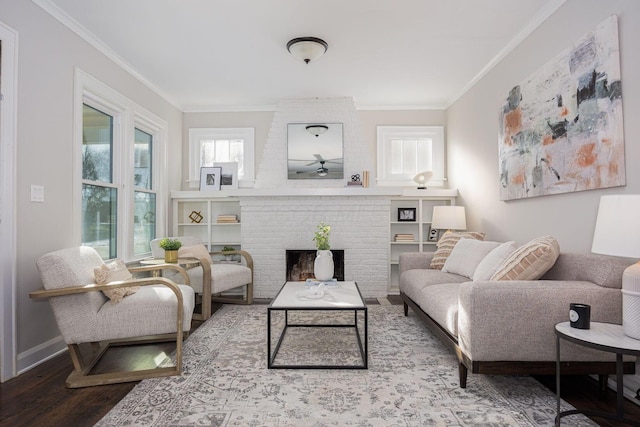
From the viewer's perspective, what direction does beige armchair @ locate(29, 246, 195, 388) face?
to the viewer's right

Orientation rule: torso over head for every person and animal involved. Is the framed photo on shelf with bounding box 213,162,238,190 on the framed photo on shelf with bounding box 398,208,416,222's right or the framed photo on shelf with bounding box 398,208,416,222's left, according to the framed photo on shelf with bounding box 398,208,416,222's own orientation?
on its right

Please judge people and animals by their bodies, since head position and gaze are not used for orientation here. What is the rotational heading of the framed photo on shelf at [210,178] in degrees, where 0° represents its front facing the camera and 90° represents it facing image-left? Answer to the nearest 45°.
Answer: approximately 0°

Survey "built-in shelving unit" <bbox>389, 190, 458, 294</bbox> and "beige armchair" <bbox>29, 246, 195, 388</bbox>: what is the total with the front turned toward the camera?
1

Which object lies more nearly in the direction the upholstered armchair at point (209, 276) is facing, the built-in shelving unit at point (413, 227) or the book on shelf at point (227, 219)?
the built-in shelving unit

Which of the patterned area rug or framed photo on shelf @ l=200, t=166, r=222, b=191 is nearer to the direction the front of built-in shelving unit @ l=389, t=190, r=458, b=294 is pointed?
the patterned area rug

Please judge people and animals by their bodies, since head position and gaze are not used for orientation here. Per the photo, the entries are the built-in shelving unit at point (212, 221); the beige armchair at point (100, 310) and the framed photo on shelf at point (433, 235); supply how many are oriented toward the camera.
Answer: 2

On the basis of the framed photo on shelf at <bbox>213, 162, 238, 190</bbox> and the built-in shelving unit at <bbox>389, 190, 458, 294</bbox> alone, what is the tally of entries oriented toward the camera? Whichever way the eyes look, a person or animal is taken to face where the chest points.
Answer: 2

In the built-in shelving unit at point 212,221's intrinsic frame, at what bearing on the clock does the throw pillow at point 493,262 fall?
The throw pillow is roughly at 11 o'clock from the built-in shelving unit.
